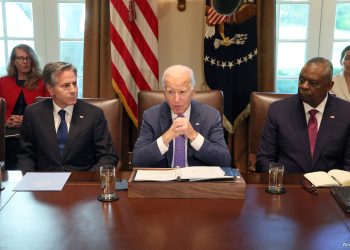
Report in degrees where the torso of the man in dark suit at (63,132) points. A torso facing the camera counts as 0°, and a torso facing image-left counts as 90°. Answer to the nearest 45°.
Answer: approximately 0°

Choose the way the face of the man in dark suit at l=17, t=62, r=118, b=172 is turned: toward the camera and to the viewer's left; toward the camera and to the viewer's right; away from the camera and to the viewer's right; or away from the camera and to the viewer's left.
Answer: toward the camera and to the viewer's right

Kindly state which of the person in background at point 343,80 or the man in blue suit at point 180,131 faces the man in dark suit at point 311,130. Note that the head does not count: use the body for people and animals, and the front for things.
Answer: the person in background

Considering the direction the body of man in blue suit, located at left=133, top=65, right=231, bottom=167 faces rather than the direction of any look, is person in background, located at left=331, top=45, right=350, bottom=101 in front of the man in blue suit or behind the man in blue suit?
behind

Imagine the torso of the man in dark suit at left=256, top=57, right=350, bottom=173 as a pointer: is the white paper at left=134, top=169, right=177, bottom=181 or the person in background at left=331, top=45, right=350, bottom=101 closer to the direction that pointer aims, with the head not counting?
the white paper

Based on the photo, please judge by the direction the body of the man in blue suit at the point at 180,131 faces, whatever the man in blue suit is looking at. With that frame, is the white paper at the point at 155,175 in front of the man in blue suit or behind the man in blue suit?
in front

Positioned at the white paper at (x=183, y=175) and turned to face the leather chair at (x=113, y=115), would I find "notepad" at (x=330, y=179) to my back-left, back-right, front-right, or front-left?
back-right

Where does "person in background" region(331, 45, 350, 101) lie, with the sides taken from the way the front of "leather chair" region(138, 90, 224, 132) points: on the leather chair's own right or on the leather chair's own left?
on the leather chair's own left

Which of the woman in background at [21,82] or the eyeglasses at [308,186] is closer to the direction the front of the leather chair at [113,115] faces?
the eyeglasses

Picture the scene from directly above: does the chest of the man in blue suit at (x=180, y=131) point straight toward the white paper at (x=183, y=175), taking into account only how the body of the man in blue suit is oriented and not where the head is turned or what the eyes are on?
yes
